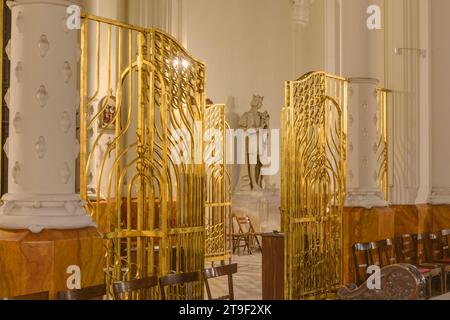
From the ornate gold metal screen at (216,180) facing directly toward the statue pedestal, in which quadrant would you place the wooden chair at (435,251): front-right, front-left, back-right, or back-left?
back-right
